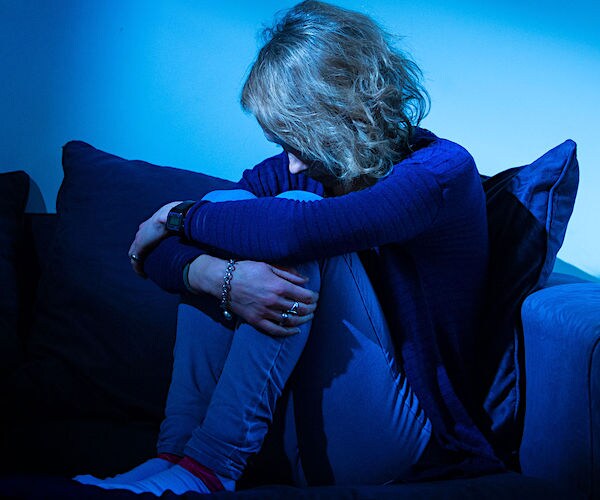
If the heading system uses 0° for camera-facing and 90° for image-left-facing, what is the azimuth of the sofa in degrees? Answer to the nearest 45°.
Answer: approximately 0°
